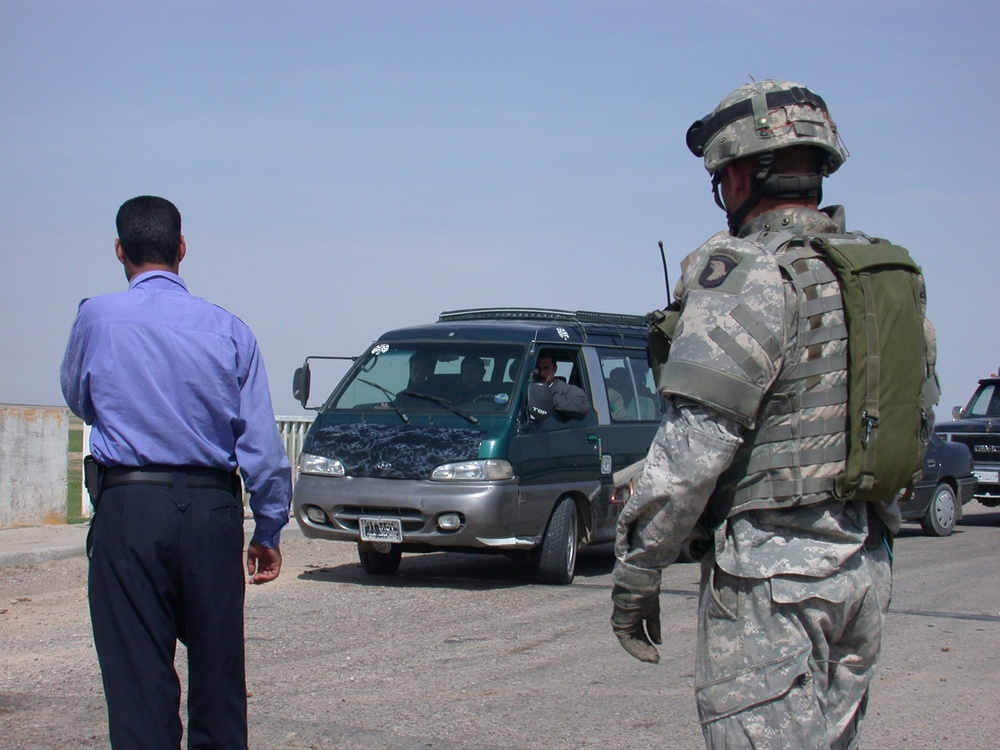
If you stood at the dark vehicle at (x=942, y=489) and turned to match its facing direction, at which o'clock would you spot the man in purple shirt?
The man in purple shirt is roughly at 11 o'clock from the dark vehicle.

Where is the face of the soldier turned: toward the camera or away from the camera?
away from the camera

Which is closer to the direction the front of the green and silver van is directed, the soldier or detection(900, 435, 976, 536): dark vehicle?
the soldier

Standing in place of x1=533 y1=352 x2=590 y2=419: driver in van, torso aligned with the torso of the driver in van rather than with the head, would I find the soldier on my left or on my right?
on my left

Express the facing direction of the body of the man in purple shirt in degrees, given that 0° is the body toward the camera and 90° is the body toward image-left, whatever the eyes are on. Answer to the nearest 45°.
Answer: approximately 180°

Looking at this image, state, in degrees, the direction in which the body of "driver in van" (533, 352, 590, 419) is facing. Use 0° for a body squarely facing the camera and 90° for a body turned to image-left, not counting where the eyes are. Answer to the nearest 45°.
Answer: approximately 45°

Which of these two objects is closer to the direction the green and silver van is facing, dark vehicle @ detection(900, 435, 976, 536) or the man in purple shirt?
the man in purple shirt

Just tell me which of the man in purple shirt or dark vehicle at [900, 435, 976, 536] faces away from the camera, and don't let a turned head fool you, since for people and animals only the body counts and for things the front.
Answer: the man in purple shirt

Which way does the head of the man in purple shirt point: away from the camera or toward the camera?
away from the camera

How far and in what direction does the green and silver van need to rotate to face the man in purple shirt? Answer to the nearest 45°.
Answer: approximately 45° to its left
